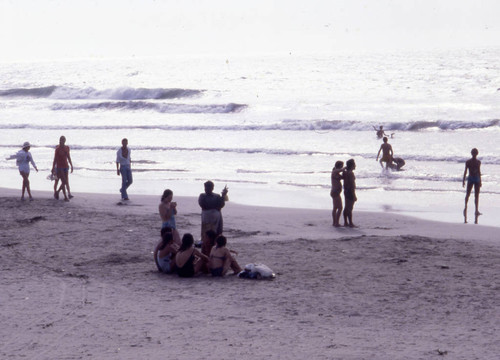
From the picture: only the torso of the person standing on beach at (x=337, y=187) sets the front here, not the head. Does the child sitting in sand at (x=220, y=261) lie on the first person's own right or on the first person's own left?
on the first person's own right

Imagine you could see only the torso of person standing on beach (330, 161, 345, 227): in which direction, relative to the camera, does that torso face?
to the viewer's right

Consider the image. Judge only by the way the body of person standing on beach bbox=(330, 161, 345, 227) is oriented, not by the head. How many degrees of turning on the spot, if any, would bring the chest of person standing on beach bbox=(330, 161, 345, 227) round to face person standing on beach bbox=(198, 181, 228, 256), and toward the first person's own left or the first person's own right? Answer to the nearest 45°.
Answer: approximately 135° to the first person's own right

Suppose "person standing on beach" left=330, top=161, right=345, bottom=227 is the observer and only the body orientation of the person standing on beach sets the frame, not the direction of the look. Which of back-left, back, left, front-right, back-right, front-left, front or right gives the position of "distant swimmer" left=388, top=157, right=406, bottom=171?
left

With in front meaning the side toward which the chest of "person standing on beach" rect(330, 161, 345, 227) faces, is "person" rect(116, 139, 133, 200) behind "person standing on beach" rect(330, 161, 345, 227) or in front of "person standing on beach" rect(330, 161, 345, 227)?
behind

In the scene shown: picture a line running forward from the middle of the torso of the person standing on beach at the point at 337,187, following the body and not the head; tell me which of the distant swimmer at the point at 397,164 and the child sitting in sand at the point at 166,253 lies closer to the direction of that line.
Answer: the distant swimmer

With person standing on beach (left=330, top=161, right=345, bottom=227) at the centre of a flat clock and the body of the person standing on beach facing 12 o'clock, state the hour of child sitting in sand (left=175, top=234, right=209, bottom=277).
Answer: The child sitting in sand is roughly at 4 o'clock from the person standing on beach.

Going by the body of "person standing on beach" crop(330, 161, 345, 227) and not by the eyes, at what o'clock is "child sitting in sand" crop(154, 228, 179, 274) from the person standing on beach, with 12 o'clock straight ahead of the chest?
The child sitting in sand is roughly at 4 o'clock from the person standing on beach.

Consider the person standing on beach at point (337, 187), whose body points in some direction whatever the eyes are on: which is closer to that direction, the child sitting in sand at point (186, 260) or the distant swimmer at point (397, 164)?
the distant swimmer
